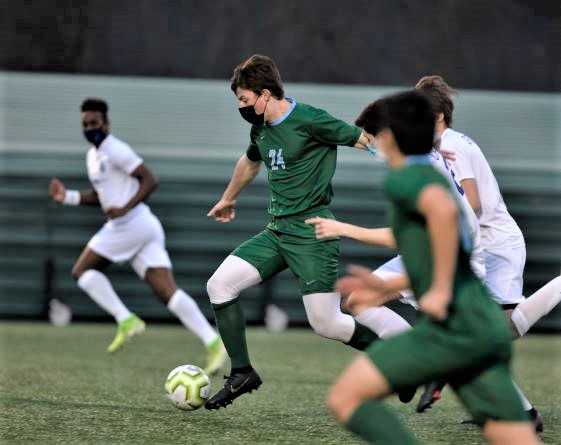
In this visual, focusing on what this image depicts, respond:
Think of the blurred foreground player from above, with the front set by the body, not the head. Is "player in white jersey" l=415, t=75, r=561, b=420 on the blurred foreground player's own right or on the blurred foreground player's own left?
on the blurred foreground player's own right

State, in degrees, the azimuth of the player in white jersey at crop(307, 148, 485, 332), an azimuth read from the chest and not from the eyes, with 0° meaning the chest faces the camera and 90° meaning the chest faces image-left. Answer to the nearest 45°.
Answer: approximately 90°

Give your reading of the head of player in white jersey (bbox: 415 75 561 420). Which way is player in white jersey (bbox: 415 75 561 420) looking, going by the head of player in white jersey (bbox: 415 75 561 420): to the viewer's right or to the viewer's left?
to the viewer's left

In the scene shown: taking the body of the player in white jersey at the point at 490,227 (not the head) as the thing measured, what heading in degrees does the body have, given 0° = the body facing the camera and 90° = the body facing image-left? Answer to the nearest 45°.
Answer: approximately 90°

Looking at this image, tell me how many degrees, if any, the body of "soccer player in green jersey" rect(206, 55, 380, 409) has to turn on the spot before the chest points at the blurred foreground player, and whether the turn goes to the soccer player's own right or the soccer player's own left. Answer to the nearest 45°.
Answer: approximately 45° to the soccer player's own left

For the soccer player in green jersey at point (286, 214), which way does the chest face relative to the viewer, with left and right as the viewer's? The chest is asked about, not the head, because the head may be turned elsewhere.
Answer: facing the viewer and to the left of the viewer

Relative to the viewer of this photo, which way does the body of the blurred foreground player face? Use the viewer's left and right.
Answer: facing to the left of the viewer

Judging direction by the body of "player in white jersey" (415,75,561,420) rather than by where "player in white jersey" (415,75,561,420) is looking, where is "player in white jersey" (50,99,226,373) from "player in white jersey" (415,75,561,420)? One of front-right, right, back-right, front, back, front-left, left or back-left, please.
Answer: front-right
